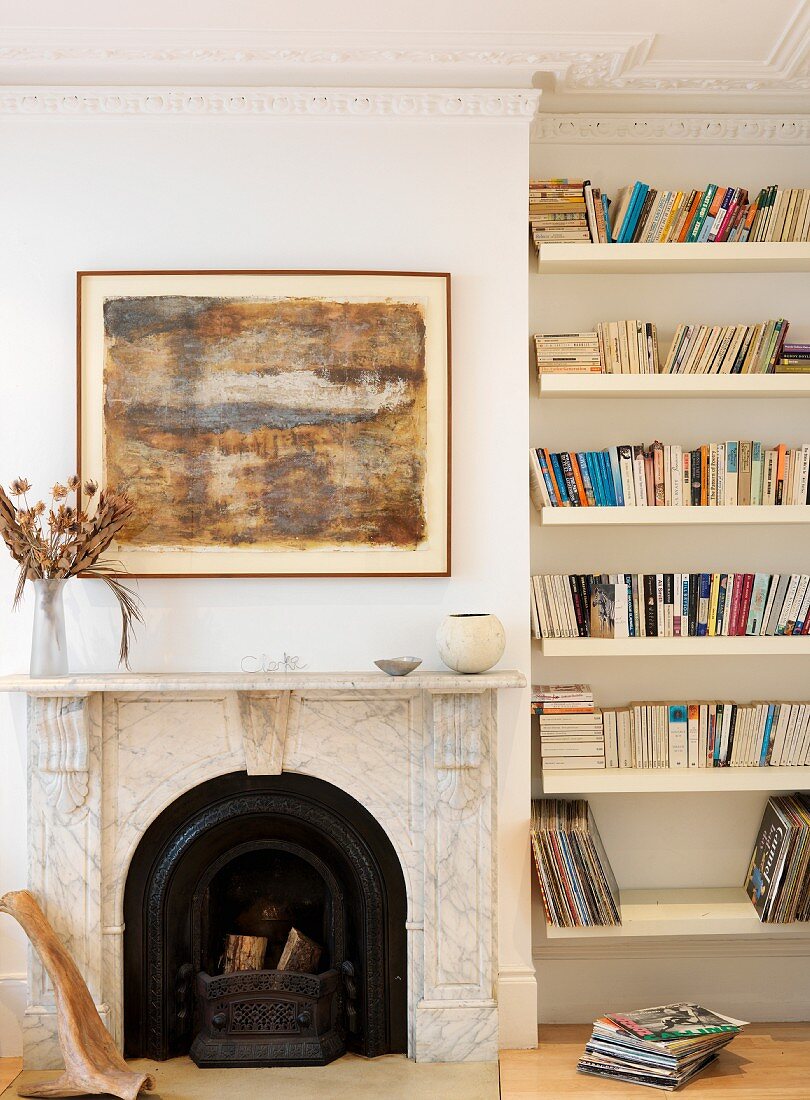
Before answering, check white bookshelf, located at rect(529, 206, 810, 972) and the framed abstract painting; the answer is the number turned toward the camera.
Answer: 2

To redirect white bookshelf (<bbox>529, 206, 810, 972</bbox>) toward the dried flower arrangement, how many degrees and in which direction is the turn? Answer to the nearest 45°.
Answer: approximately 45° to its right

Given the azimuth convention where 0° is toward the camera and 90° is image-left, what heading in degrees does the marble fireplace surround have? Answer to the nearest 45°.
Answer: approximately 0°

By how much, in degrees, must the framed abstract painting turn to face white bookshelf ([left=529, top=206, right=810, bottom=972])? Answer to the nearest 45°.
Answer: approximately 90° to its left

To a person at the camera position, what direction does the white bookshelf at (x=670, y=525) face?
facing the viewer

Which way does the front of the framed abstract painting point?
toward the camera

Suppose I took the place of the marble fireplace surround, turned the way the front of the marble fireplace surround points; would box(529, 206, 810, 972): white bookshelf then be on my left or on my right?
on my left
